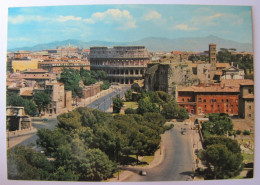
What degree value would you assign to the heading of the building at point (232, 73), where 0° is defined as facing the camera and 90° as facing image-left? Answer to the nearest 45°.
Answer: approximately 0°

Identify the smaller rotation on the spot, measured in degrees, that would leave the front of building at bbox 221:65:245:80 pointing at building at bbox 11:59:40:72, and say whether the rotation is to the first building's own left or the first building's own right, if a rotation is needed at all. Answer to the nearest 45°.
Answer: approximately 90° to the first building's own right

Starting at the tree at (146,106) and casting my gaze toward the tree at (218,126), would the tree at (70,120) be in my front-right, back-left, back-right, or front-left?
back-right

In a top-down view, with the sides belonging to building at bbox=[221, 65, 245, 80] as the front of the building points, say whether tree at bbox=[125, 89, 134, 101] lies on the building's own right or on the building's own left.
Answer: on the building's own right

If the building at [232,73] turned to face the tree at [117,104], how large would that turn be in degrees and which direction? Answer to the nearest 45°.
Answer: approximately 90° to its right

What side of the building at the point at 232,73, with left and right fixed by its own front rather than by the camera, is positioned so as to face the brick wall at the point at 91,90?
right

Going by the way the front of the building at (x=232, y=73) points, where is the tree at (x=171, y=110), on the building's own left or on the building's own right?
on the building's own right

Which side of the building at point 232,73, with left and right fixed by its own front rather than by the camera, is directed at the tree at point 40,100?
right

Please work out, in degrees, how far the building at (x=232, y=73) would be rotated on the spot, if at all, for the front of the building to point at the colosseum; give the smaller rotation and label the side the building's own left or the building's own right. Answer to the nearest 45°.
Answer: approximately 90° to the building's own right
